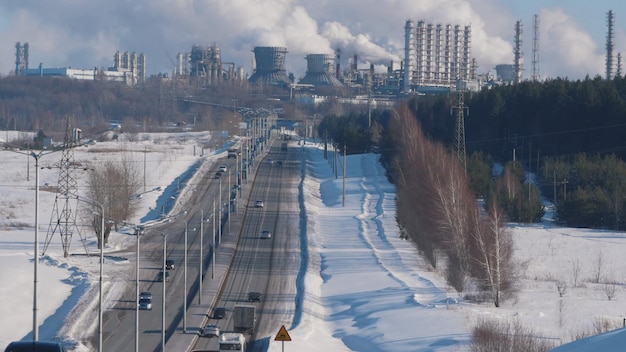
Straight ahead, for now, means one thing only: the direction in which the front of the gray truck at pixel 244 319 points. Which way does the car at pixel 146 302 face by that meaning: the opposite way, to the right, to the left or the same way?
the opposite way

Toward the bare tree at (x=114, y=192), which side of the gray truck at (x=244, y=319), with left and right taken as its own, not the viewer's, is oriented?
front

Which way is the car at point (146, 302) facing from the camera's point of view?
toward the camera

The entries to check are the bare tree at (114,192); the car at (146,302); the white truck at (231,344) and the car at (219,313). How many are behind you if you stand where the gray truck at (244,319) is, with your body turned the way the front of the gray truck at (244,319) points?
1

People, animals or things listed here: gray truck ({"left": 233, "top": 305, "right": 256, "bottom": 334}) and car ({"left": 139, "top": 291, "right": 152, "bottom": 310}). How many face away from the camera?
1

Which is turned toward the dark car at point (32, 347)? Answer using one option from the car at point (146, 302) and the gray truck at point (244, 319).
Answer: the car

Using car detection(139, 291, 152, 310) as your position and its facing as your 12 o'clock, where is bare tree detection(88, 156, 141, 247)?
The bare tree is roughly at 6 o'clock from the car.

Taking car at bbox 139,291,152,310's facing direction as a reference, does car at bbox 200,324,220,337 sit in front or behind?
in front

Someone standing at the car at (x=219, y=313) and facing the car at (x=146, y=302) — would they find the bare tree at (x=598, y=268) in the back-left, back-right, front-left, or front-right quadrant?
back-right

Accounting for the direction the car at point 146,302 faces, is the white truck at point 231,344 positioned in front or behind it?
in front

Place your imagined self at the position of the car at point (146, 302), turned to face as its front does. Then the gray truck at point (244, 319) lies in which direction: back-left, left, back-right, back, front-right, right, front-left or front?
front-left

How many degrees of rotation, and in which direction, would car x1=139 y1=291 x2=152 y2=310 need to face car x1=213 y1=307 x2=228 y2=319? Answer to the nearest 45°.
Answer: approximately 45° to its left

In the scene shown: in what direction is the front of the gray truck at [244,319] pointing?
away from the camera

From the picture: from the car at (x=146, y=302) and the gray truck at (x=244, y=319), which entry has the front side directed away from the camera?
the gray truck

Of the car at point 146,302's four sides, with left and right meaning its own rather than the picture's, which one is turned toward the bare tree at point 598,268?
left
